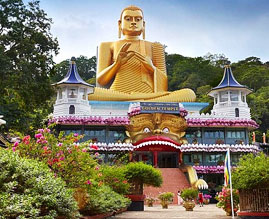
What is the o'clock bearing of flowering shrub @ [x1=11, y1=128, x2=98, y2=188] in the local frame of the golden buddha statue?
The flowering shrub is roughly at 12 o'clock from the golden buddha statue.

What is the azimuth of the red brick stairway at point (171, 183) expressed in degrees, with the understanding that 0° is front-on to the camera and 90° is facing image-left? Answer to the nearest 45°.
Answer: approximately 0°

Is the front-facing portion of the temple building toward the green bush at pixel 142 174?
yes

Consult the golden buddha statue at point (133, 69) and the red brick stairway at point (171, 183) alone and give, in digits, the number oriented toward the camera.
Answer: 2

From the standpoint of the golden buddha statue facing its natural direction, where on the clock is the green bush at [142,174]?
The green bush is roughly at 12 o'clock from the golden buddha statue.
